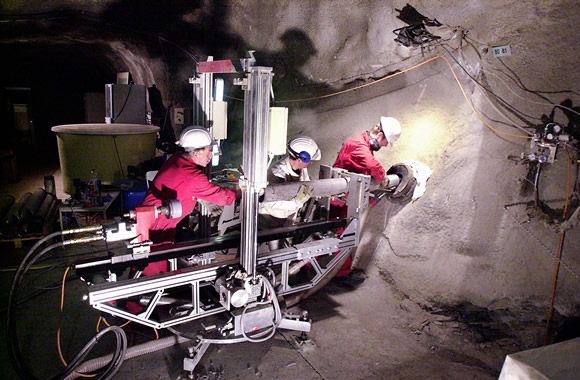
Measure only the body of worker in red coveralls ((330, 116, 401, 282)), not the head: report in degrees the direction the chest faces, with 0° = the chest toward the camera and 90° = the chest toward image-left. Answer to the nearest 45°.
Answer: approximately 270°

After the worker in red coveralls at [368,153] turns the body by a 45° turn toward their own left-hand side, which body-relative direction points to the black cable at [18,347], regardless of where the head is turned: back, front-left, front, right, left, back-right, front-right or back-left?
back

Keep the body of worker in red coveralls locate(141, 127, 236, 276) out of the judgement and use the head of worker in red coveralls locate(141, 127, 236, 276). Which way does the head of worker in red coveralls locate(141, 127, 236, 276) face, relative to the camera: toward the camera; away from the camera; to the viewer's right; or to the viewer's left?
to the viewer's right

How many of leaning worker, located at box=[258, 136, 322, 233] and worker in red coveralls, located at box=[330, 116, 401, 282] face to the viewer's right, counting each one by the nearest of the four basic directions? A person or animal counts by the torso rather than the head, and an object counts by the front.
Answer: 2

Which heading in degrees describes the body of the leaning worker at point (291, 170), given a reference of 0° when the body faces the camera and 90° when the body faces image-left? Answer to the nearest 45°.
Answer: approximately 270°

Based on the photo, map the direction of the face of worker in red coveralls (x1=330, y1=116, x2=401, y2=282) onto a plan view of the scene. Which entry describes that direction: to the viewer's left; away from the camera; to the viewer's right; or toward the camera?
to the viewer's right

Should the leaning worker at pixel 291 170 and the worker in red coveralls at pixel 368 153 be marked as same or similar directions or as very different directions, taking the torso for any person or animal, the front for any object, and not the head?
same or similar directions

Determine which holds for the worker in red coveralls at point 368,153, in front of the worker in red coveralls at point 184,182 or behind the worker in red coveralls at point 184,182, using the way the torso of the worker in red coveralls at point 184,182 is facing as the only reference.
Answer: in front

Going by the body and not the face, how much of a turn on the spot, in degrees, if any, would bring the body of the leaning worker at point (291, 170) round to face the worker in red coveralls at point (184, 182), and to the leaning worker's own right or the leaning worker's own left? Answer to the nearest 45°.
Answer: approximately 135° to the leaning worker's own right

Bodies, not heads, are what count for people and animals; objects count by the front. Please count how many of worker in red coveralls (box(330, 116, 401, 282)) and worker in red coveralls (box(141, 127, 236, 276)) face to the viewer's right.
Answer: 2

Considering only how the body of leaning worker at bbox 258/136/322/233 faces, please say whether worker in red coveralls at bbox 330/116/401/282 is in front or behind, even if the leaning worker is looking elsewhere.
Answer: in front

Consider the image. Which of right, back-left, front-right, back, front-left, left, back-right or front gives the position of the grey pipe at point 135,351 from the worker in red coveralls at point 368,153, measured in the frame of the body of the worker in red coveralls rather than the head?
back-right

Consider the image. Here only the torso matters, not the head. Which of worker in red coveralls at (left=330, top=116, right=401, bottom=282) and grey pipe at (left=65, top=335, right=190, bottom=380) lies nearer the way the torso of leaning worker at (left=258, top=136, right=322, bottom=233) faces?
the worker in red coveralls

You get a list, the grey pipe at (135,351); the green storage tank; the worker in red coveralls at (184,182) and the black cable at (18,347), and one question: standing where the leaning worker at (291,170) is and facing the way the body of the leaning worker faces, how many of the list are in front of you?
0

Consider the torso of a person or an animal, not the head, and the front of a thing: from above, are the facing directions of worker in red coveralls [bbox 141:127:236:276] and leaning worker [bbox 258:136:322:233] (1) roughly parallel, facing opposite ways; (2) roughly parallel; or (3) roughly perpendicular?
roughly parallel

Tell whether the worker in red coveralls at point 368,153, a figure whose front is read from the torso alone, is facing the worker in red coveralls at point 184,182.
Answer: no

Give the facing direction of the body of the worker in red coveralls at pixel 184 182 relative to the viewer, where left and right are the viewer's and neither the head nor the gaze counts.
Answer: facing to the right of the viewer

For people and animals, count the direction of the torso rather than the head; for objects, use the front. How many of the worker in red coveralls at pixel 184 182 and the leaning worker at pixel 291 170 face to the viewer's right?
2

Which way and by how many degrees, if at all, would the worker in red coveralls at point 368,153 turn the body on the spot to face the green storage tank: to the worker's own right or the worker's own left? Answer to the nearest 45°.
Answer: approximately 180°
